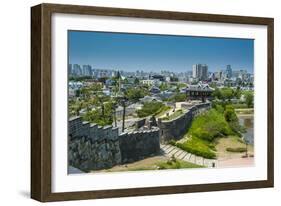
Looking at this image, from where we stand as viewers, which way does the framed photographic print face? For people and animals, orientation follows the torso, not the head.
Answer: facing the viewer and to the right of the viewer
